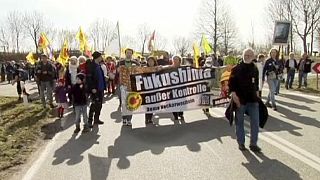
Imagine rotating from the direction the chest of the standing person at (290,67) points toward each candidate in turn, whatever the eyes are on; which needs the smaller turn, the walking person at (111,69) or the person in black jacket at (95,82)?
the person in black jacket

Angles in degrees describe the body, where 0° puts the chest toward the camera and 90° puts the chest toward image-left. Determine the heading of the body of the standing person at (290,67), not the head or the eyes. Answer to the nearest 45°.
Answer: approximately 0°

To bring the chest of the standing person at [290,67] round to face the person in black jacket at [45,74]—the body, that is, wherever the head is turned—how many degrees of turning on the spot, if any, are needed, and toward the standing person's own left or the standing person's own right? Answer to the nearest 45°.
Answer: approximately 45° to the standing person's own right
